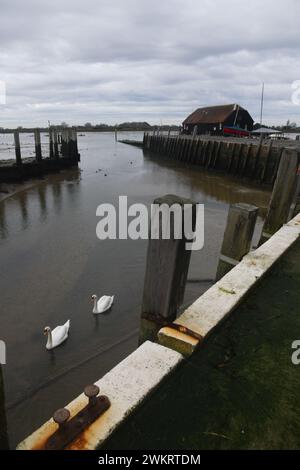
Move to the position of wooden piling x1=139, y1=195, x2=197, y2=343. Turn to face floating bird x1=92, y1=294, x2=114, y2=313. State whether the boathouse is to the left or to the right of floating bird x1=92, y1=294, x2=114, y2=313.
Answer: right

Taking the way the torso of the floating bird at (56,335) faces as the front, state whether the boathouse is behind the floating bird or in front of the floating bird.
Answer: behind

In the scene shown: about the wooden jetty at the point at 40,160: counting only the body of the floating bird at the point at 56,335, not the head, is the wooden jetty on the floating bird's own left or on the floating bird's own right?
on the floating bird's own right

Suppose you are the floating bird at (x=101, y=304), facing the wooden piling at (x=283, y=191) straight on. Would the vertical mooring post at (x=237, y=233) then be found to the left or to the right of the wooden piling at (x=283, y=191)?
right

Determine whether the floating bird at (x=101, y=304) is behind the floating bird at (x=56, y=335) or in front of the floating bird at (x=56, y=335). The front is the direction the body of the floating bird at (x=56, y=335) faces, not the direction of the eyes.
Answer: behind

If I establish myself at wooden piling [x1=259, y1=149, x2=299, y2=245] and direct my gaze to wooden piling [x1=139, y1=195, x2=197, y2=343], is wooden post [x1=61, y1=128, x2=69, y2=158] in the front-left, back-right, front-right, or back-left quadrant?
back-right

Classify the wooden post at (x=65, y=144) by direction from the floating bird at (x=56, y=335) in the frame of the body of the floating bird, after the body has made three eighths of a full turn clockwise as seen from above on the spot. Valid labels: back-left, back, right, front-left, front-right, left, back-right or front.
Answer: front
